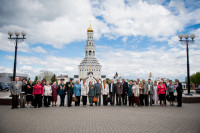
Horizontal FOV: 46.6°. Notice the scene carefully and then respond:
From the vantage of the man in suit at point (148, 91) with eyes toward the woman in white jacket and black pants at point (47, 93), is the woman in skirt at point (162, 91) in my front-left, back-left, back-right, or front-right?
back-left

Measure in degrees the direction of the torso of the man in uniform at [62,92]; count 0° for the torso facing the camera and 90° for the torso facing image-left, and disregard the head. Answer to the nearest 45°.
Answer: approximately 0°

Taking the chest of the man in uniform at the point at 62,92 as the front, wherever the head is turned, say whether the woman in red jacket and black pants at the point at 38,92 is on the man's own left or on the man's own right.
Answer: on the man's own right

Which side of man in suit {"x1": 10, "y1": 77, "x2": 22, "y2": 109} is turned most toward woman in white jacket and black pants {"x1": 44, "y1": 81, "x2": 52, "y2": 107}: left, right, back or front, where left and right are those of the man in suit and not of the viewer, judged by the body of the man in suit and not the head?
left

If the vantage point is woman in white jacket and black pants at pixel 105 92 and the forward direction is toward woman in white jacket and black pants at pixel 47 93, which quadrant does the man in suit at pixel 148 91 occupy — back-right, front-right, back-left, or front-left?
back-left

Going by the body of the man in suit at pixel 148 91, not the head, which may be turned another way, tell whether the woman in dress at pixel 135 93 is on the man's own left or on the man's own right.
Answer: on the man's own right

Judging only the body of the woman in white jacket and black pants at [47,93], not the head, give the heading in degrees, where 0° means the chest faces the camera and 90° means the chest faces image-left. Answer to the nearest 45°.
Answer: approximately 0°

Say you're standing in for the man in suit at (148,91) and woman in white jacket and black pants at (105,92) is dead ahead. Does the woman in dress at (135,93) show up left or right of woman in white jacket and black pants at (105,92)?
left
